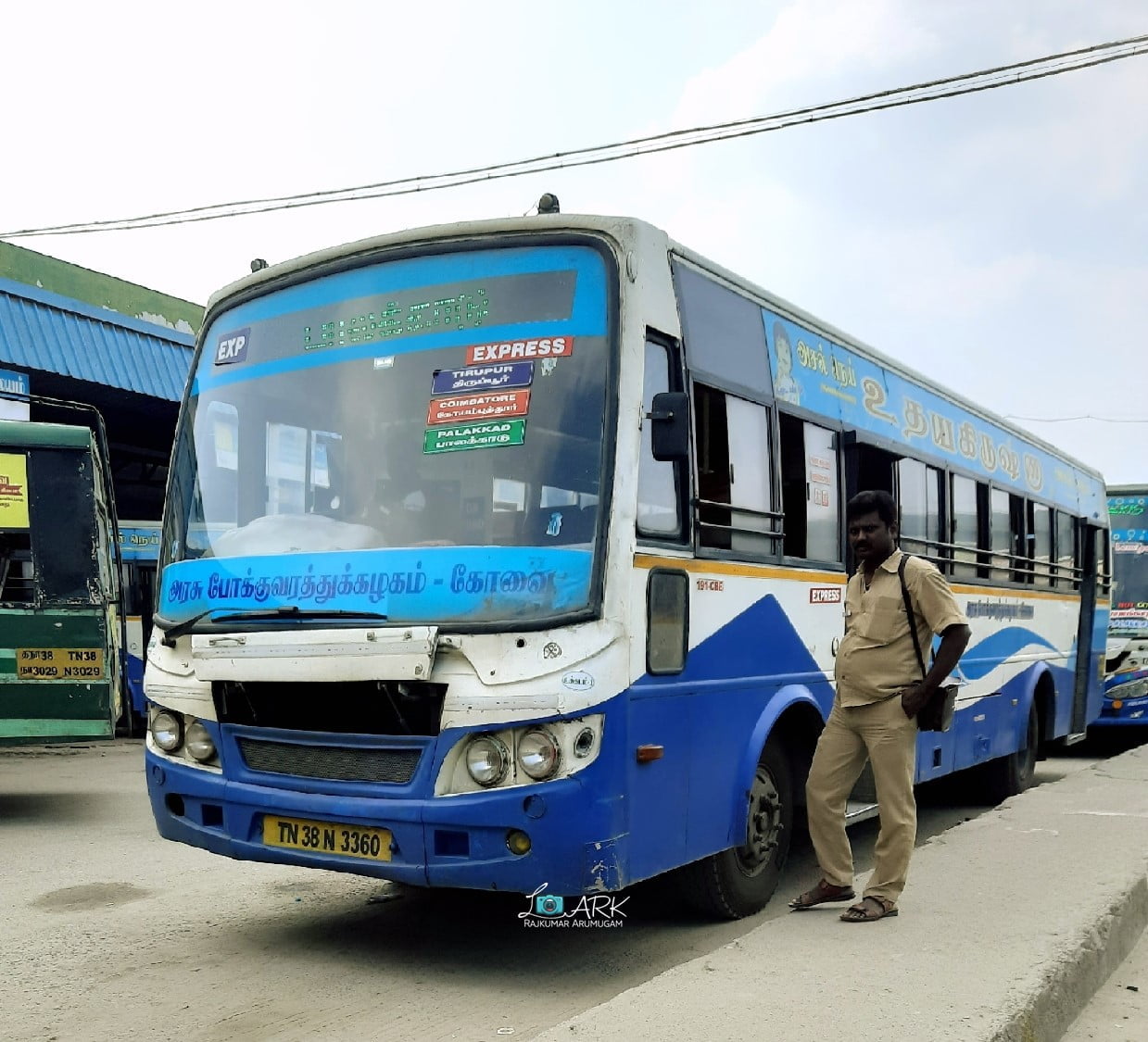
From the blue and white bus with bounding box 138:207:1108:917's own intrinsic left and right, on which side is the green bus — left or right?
on its right

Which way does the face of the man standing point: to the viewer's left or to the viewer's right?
to the viewer's left

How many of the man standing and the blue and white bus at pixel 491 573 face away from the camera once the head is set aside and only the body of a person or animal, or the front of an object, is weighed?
0

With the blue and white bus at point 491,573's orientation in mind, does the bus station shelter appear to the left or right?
on its right

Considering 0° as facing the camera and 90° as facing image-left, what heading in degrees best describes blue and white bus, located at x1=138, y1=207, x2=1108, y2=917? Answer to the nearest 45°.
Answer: approximately 45°

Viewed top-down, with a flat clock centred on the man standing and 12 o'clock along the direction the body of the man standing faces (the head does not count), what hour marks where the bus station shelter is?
The bus station shelter is roughly at 3 o'clock from the man standing.

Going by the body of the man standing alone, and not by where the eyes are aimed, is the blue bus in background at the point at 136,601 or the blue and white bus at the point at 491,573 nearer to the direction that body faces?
the blue and white bus
